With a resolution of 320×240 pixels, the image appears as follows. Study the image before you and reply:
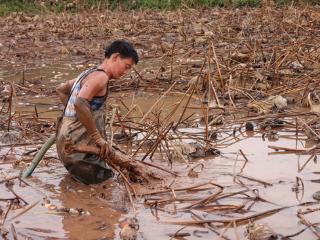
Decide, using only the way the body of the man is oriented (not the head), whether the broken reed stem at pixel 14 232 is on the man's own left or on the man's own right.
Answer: on the man's own right

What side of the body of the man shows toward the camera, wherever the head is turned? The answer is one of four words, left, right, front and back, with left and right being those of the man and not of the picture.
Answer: right
